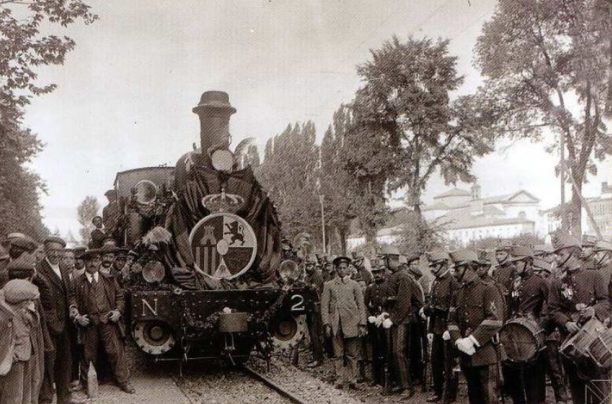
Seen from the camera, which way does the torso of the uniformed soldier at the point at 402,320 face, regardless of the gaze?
to the viewer's left

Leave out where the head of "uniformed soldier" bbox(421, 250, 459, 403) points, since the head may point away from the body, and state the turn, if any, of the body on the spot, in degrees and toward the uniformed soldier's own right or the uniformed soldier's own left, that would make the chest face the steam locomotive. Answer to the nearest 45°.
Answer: approximately 45° to the uniformed soldier's own right

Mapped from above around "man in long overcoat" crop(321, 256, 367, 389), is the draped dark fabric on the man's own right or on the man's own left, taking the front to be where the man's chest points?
on the man's own right

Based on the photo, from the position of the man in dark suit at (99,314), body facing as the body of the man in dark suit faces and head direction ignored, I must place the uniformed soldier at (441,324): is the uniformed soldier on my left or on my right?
on my left

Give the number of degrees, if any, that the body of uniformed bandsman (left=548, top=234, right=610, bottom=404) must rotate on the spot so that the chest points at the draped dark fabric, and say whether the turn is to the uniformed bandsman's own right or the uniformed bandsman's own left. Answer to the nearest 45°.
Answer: approximately 45° to the uniformed bandsman's own right

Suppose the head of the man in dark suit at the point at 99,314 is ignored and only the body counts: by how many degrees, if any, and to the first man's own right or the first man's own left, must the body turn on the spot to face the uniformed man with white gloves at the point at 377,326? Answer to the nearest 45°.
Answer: approximately 90° to the first man's own left

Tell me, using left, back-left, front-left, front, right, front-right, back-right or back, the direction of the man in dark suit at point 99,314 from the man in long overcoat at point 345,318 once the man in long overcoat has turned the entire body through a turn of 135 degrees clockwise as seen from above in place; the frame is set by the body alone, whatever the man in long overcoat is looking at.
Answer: front-left

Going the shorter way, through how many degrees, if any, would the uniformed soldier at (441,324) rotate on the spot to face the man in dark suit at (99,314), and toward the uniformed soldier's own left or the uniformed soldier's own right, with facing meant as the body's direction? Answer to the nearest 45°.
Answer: approximately 45° to the uniformed soldier's own right

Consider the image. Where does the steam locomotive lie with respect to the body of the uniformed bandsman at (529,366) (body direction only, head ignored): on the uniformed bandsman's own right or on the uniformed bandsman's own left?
on the uniformed bandsman's own right
